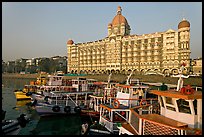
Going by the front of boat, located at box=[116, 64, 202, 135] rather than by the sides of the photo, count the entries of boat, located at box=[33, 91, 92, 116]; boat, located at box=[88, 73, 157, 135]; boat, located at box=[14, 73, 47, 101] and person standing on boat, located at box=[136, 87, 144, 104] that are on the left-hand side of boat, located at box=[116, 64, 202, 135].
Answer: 0

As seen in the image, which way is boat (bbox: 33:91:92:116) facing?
to the viewer's left

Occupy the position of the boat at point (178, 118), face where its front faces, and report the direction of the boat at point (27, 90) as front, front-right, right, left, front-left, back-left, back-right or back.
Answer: right

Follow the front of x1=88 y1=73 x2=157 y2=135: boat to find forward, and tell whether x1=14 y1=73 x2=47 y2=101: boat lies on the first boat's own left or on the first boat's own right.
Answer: on the first boat's own right

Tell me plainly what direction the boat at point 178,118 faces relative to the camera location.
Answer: facing the viewer and to the left of the viewer

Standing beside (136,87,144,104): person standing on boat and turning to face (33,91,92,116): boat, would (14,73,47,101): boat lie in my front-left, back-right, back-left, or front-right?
front-right

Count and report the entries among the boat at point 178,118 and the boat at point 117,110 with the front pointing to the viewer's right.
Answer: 0

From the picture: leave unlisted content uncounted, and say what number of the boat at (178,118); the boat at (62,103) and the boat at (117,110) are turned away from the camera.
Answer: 0

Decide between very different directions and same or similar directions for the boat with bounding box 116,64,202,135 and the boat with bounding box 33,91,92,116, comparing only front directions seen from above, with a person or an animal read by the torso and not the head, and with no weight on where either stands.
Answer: same or similar directions

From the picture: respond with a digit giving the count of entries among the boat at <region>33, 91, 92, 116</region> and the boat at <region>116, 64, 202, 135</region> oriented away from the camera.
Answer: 0

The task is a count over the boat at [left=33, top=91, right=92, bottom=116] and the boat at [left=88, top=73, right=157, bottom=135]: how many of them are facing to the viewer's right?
0

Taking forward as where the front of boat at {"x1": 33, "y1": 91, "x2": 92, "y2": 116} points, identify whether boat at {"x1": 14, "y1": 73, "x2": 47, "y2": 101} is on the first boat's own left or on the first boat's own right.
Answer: on the first boat's own right

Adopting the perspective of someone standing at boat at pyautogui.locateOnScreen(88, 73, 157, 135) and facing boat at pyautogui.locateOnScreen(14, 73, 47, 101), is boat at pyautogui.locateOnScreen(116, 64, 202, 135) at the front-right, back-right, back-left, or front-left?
back-left
